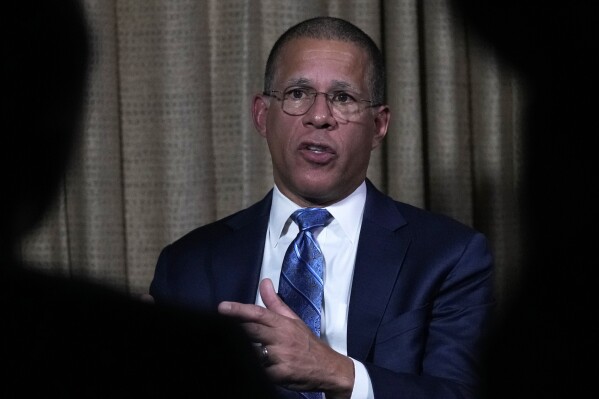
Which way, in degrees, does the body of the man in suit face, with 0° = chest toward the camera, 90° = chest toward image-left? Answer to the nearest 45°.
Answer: approximately 0°

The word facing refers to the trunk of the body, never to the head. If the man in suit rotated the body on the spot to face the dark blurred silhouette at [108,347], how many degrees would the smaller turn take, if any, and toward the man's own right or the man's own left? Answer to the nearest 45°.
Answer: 0° — they already face them

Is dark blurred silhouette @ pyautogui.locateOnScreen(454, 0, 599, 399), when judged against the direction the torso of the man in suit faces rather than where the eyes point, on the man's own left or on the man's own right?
on the man's own left

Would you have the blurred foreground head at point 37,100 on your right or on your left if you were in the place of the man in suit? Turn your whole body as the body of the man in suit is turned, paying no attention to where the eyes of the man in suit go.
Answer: on your right
